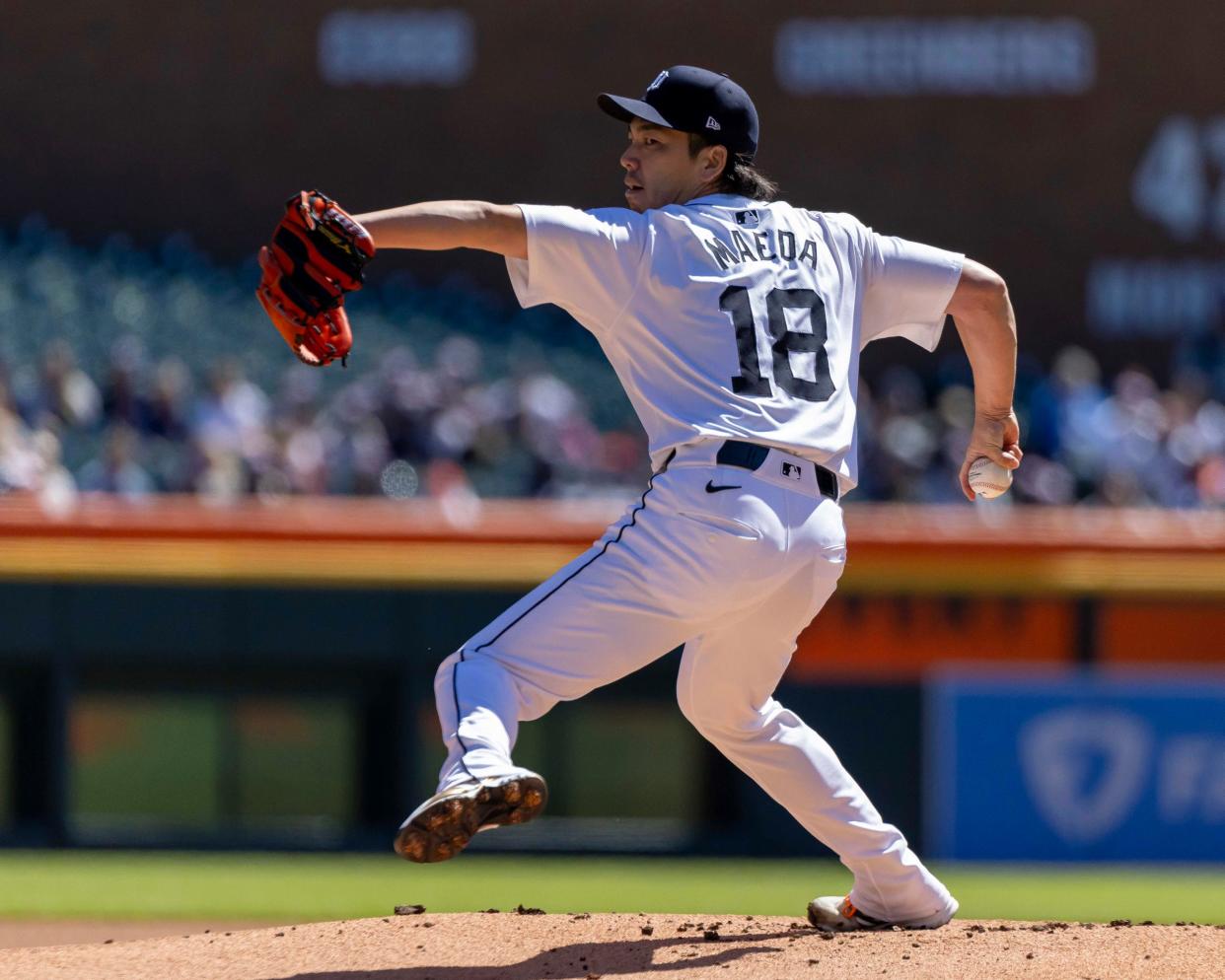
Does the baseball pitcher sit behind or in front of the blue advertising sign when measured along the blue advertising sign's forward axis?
in front

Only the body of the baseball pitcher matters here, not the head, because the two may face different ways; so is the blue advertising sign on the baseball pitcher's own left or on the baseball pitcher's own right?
on the baseball pitcher's own right

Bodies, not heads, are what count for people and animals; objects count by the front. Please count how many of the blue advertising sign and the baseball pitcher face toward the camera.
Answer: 1

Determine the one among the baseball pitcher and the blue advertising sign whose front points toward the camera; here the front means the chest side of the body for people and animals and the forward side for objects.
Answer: the blue advertising sign

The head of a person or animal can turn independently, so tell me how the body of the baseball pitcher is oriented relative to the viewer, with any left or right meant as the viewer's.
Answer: facing away from the viewer and to the left of the viewer

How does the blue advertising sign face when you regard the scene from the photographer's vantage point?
facing the viewer
